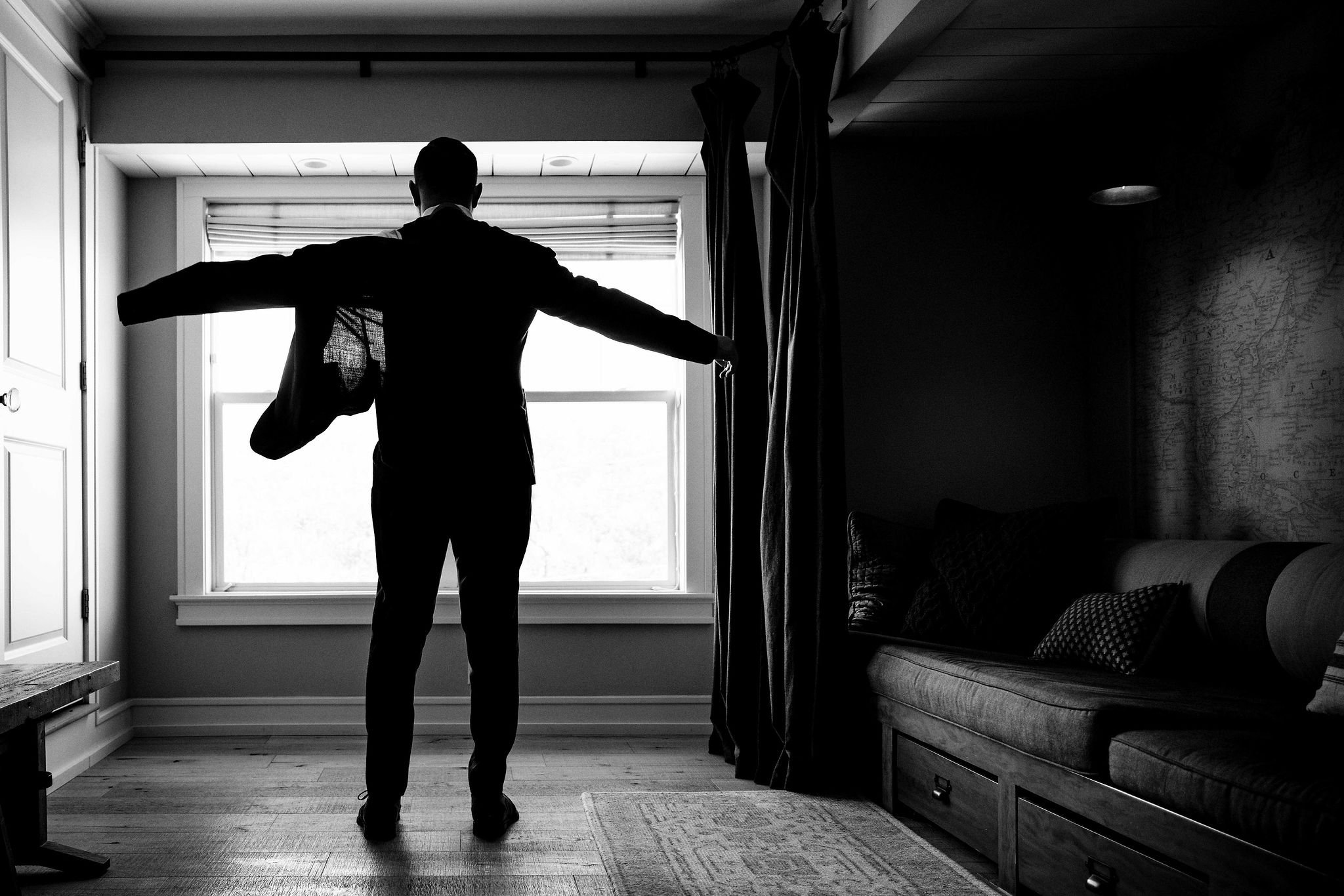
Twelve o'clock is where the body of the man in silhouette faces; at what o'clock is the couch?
The couch is roughly at 4 o'clock from the man in silhouette.

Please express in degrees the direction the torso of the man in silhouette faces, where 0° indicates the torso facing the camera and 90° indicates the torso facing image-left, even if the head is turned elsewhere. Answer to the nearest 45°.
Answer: approximately 180°

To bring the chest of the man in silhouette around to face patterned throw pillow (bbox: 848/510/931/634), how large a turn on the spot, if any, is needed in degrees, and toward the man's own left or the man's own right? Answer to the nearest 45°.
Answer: approximately 90° to the man's own right

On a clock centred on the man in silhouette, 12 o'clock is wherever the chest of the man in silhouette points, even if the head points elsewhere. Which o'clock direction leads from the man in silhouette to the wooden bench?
The wooden bench is roughly at 9 o'clock from the man in silhouette.

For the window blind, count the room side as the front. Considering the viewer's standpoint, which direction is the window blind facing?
facing the viewer

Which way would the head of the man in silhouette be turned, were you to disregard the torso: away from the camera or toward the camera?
away from the camera

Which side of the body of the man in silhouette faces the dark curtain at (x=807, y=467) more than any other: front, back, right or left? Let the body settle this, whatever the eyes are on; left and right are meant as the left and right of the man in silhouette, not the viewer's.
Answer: right

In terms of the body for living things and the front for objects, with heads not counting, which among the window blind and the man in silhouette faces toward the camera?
the window blind

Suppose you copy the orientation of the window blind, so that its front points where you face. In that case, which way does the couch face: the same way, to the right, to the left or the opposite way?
to the right

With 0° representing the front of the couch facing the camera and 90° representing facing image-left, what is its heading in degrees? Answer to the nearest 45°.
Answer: approximately 45°

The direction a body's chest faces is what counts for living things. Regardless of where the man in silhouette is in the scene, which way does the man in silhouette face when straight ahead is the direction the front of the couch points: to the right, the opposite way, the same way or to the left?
to the right

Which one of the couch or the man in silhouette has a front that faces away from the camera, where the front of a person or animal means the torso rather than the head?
the man in silhouette

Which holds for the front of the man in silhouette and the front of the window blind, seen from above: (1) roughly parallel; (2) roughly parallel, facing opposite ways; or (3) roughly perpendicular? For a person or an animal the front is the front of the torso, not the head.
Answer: roughly parallel, facing opposite ways

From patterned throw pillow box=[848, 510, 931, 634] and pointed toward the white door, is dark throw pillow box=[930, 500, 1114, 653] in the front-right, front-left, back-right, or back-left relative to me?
back-left

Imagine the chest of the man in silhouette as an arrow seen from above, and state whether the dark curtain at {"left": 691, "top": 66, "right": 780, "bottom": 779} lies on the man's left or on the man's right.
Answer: on the man's right

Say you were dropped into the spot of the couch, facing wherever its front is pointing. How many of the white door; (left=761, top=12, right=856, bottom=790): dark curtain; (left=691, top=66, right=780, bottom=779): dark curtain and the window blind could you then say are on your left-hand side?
0

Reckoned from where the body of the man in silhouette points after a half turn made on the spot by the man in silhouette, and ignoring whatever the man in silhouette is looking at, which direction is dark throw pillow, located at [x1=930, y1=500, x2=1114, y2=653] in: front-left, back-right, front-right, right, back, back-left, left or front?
left
